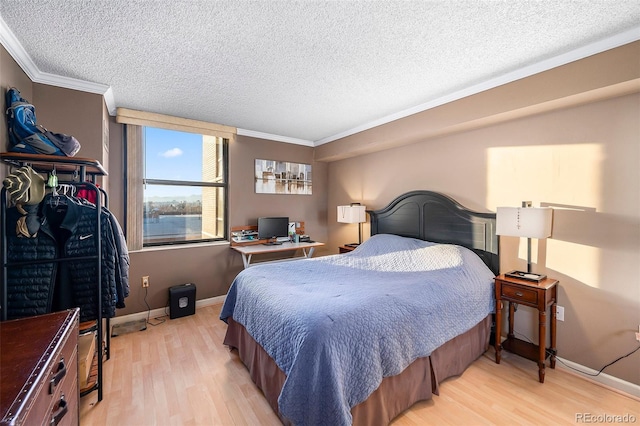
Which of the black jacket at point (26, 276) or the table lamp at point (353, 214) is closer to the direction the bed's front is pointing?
the black jacket

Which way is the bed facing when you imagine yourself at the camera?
facing the viewer and to the left of the viewer

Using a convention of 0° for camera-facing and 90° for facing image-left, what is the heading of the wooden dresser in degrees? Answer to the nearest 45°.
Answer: approximately 270°

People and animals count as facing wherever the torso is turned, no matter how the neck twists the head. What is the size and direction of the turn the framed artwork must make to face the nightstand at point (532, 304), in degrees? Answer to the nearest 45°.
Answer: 0° — it already faces it

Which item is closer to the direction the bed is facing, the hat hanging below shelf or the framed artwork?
the hat hanging below shelf

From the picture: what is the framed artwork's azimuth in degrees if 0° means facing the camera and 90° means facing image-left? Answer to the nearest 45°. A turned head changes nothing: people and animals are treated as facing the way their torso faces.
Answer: approximately 315°

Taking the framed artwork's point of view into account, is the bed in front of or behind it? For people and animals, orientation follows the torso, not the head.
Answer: in front

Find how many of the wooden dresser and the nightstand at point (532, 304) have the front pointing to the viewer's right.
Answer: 1

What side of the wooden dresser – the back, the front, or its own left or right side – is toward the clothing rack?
left

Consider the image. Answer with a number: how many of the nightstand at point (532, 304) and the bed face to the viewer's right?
0

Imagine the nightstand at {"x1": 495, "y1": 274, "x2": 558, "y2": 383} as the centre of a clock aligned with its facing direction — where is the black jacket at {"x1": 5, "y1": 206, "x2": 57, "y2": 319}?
The black jacket is roughly at 12 o'clock from the nightstand.

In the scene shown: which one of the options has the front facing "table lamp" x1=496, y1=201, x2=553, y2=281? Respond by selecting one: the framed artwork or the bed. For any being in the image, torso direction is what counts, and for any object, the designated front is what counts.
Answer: the framed artwork

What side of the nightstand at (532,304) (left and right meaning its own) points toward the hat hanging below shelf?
front

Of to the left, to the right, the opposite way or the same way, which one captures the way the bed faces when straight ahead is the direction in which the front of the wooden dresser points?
the opposite way

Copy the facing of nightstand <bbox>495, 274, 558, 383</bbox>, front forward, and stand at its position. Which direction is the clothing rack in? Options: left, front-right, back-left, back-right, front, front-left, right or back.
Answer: front

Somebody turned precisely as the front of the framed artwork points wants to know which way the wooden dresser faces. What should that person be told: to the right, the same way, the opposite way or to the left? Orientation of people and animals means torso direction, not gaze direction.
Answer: to the left

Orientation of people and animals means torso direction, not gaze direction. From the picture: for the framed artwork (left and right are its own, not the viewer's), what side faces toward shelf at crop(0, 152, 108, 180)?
right

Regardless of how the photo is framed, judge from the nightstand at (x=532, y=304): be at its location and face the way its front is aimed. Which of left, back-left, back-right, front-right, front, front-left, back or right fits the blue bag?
front

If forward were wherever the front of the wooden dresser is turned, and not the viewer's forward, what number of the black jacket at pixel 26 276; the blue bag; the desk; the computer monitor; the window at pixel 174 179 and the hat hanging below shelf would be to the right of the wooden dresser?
0
